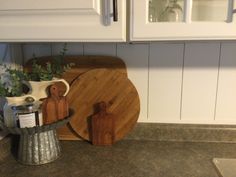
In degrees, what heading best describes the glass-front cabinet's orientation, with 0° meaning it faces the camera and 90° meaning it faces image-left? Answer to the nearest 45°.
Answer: approximately 0°

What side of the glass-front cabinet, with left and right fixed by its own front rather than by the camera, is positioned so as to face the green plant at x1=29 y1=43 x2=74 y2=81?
right

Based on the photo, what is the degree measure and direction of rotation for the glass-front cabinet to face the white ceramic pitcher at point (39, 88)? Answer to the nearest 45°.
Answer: approximately 90° to its right

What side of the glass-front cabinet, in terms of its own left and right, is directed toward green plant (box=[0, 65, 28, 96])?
right

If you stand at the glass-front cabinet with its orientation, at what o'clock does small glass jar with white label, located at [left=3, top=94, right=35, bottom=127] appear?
The small glass jar with white label is roughly at 3 o'clock from the glass-front cabinet.
